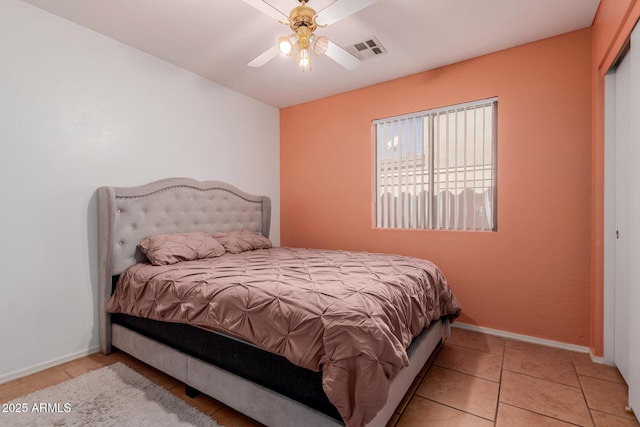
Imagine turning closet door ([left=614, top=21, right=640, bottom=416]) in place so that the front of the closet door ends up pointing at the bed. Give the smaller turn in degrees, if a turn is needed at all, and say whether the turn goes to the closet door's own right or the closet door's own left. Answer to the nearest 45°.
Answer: approximately 45° to the closet door's own left

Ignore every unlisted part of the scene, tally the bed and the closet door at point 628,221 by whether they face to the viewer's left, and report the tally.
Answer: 1

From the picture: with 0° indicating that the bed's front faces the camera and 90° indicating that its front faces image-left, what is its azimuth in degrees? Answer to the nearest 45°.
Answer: approximately 315°

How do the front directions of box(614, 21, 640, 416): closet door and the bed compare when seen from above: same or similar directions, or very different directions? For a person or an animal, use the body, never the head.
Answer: very different directions

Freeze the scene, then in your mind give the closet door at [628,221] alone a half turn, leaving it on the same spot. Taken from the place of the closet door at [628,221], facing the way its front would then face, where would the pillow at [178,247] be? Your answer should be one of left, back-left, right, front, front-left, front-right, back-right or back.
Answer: back-right

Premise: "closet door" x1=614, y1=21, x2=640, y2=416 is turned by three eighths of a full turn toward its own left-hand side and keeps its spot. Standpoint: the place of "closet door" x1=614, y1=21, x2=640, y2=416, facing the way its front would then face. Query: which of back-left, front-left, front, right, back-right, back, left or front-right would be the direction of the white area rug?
right

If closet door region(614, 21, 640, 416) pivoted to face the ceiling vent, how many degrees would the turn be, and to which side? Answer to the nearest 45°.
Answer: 0° — it already faces it

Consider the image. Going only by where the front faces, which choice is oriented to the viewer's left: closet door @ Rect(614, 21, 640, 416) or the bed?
the closet door

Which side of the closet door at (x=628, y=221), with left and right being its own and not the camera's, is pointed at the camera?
left
